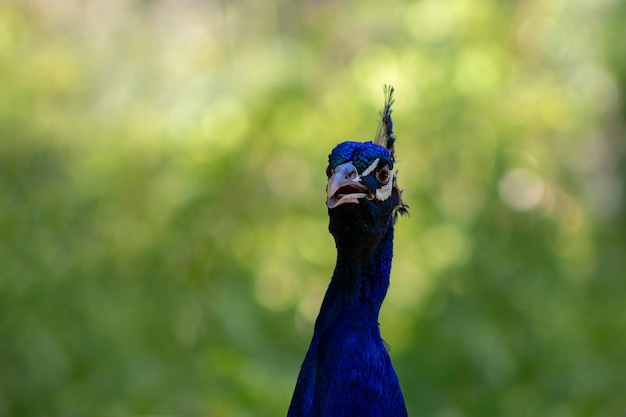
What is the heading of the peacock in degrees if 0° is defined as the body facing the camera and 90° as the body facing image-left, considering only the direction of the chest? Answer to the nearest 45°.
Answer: approximately 45°
